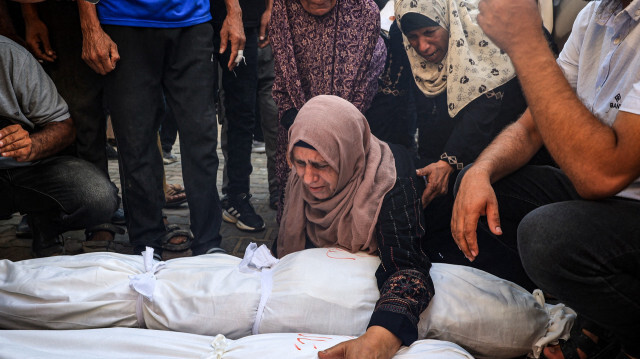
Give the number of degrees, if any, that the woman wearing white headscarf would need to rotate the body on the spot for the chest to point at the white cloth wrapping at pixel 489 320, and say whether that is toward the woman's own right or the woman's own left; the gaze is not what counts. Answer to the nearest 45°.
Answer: approximately 45° to the woman's own left

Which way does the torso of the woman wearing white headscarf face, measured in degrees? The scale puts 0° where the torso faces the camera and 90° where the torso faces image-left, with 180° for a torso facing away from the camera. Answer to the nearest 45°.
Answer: approximately 45°

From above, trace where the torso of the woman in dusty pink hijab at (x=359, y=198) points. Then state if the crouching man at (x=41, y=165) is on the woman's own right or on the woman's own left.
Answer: on the woman's own right

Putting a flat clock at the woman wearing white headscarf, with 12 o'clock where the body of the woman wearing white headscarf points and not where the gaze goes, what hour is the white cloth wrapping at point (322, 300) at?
The white cloth wrapping is roughly at 11 o'clock from the woman wearing white headscarf.

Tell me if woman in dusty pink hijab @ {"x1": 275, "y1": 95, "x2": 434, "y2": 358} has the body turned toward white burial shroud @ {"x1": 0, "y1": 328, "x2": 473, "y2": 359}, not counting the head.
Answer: yes
